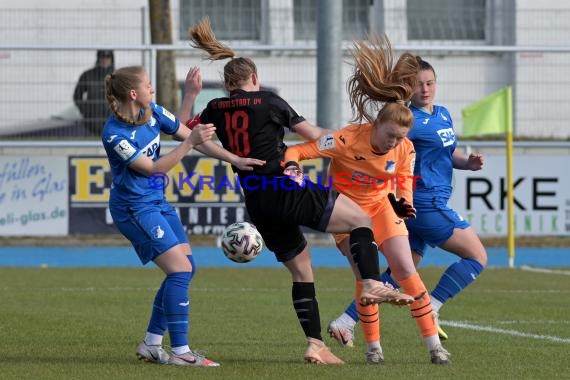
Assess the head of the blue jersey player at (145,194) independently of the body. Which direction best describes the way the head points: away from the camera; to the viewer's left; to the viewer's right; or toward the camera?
to the viewer's right

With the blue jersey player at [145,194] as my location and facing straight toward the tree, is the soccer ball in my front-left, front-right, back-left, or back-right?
front-right

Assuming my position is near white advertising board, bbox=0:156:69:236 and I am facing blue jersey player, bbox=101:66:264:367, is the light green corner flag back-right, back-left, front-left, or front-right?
front-left

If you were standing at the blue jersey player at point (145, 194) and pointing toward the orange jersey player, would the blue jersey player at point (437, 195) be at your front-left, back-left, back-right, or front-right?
front-left

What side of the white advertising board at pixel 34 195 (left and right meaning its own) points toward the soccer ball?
front

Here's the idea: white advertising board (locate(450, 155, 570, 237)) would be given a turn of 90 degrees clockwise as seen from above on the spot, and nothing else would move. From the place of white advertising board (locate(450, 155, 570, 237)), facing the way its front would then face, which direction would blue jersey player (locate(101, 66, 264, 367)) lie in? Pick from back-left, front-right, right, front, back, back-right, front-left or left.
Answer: left

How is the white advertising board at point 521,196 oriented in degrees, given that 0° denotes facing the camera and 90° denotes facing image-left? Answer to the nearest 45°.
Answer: approximately 0°

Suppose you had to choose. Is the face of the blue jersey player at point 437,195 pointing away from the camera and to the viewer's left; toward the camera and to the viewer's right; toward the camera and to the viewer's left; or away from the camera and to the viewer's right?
toward the camera and to the viewer's left

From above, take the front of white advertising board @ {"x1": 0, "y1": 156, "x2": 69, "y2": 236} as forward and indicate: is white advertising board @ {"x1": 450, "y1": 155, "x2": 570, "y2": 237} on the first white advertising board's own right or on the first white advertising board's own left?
on the first white advertising board's own left

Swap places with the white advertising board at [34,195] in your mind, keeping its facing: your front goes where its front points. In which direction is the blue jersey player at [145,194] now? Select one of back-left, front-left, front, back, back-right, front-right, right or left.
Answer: front

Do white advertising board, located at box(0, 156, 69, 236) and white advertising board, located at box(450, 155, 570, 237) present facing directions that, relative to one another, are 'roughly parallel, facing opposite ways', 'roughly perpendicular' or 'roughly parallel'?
roughly parallel

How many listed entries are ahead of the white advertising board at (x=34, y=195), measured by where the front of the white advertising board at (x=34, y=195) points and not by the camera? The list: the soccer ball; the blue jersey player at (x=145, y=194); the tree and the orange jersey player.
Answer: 3

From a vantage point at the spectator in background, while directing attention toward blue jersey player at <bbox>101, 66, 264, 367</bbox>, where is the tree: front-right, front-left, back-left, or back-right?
back-left

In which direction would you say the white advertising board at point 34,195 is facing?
toward the camera

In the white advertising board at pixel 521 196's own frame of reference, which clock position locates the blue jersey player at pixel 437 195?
The blue jersey player is roughly at 12 o'clock from the white advertising board.

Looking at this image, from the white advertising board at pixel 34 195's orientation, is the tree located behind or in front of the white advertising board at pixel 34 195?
behind
